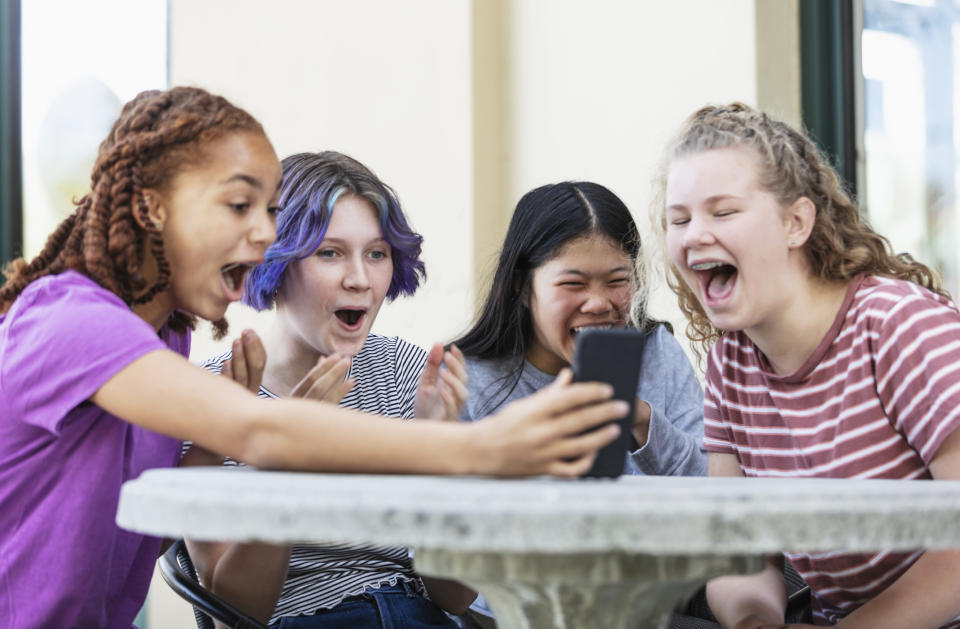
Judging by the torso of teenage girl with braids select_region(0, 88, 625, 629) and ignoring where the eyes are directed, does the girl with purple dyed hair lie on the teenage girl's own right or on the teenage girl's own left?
on the teenage girl's own left

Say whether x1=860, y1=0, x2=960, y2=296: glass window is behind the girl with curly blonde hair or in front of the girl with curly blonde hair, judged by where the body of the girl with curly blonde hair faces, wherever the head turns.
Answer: behind

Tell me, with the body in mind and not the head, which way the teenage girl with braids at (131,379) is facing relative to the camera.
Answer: to the viewer's right

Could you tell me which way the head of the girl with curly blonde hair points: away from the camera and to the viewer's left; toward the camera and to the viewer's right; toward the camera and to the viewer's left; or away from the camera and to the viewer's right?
toward the camera and to the viewer's left

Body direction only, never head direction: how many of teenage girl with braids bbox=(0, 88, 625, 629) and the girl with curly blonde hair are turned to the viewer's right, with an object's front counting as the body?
1

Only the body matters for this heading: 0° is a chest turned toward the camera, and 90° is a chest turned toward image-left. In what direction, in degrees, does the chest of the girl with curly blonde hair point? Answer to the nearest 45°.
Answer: approximately 45°
